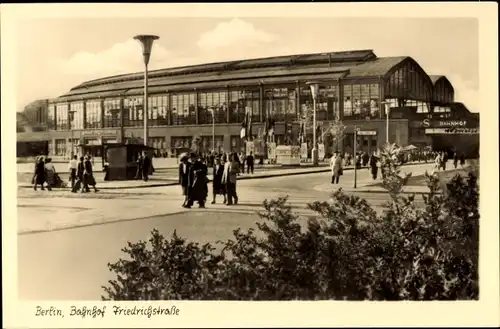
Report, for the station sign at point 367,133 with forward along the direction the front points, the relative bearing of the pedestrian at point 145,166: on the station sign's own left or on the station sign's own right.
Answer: on the station sign's own right

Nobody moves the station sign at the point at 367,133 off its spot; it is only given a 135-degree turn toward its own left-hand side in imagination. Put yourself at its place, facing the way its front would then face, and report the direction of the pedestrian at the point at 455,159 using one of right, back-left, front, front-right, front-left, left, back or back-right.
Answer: front-right

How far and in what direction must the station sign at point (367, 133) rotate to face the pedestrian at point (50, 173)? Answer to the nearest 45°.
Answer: approximately 90° to its right

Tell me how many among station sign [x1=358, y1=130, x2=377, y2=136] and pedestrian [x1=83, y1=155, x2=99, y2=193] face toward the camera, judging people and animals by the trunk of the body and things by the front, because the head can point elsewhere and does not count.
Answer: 1

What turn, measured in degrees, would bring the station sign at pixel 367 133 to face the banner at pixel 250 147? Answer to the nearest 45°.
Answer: approximately 90° to its right

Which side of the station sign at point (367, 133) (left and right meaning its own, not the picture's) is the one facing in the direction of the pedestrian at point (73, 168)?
right

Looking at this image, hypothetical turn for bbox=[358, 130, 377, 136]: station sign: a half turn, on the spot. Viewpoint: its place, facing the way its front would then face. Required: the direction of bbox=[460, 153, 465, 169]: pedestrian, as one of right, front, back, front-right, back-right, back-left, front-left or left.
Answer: right

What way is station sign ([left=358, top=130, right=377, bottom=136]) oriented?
toward the camera
